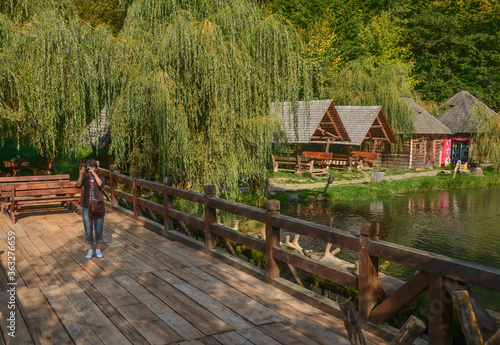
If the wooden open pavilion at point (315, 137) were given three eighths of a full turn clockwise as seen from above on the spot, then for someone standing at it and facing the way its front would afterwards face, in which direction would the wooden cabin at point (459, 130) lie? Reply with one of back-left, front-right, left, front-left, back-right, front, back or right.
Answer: back-right

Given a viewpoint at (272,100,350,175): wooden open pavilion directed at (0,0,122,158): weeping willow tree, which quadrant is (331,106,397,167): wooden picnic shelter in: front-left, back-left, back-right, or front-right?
back-left

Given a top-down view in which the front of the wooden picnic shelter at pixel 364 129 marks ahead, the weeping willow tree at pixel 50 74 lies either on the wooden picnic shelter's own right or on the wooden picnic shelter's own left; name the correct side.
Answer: on the wooden picnic shelter's own right

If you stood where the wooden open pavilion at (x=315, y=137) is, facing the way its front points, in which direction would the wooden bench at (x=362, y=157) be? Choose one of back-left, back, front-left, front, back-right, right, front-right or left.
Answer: left

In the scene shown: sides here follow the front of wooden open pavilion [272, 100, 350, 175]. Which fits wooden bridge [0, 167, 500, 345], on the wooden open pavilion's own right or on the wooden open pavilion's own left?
on the wooden open pavilion's own right

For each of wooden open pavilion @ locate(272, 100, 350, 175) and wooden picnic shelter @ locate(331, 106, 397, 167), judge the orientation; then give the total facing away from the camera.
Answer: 0

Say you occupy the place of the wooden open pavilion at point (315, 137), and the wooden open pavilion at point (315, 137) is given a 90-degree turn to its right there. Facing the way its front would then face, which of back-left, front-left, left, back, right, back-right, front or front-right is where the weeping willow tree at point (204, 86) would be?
front-left

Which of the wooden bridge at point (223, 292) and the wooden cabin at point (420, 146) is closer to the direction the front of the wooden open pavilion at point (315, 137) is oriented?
the wooden bridge

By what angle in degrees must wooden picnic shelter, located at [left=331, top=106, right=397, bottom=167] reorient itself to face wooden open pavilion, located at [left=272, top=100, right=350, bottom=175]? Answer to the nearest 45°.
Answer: approximately 90° to its right

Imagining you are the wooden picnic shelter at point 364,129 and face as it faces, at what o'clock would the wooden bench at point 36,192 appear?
The wooden bench is roughly at 2 o'clock from the wooden picnic shelter.

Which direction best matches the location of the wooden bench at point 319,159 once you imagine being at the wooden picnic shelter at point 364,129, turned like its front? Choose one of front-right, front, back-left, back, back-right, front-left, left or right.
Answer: right

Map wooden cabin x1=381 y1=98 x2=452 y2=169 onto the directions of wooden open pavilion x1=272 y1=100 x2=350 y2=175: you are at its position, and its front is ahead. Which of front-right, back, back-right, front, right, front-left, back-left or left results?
left

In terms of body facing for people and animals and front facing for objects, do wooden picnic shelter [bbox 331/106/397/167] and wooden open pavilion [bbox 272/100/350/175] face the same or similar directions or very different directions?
same or similar directions

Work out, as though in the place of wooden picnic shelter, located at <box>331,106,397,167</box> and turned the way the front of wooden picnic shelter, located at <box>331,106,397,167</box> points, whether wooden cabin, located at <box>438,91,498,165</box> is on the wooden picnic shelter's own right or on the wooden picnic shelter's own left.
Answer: on the wooden picnic shelter's own left

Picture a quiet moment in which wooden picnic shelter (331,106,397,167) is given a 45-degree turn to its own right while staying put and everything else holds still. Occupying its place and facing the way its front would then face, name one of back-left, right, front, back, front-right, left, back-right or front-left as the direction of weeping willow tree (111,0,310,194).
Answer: front
